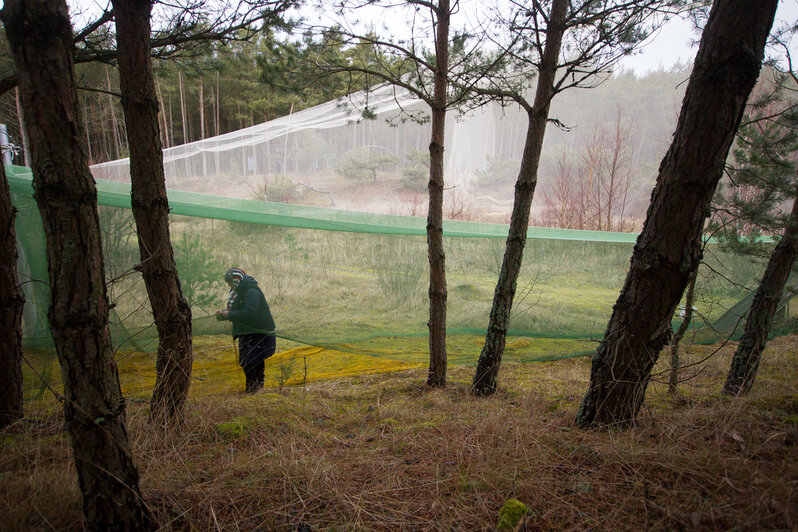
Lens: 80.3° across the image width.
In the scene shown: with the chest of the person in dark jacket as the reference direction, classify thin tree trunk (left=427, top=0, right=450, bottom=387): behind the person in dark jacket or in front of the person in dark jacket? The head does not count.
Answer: behind

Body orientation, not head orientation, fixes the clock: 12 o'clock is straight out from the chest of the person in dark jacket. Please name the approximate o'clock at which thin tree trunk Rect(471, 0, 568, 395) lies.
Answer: The thin tree trunk is roughly at 7 o'clock from the person in dark jacket.

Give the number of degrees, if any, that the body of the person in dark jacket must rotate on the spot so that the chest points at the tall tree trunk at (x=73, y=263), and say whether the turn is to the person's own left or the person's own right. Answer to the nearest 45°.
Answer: approximately 90° to the person's own left

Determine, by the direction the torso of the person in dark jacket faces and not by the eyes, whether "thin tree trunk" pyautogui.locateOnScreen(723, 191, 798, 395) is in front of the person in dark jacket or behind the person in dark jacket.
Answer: behind

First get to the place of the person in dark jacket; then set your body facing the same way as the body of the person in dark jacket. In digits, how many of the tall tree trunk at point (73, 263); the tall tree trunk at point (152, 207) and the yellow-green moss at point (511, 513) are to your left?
3

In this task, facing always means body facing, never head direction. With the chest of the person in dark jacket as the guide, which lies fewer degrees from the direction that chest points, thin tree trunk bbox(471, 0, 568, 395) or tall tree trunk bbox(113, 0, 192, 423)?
the tall tree trunk

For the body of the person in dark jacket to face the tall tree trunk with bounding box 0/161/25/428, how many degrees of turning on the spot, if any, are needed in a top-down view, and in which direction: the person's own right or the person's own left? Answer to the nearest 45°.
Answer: approximately 45° to the person's own left

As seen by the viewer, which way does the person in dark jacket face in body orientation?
to the viewer's left

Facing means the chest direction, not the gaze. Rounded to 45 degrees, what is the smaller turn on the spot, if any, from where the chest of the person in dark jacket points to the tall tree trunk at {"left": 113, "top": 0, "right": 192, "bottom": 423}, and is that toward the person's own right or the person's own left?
approximately 90° to the person's own left

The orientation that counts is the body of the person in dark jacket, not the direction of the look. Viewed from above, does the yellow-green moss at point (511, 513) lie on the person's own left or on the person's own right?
on the person's own left

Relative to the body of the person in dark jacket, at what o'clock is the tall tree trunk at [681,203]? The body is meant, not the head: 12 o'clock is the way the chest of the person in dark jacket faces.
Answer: The tall tree trunk is roughly at 8 o'clock from the person in dark jacket.
